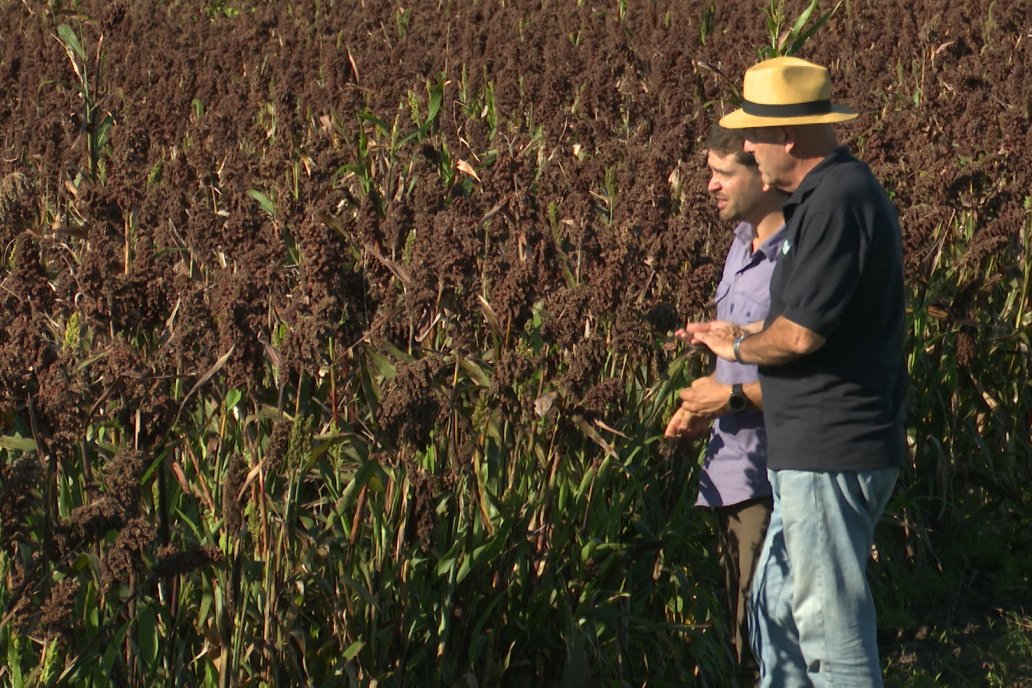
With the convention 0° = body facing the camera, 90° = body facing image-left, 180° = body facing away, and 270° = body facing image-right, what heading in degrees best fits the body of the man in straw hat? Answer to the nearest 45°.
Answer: approximately 90°

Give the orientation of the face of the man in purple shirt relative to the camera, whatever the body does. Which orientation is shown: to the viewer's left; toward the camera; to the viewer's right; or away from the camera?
to the viewer's left

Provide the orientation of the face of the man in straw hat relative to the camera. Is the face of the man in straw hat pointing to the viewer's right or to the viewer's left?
to the viewer's left
